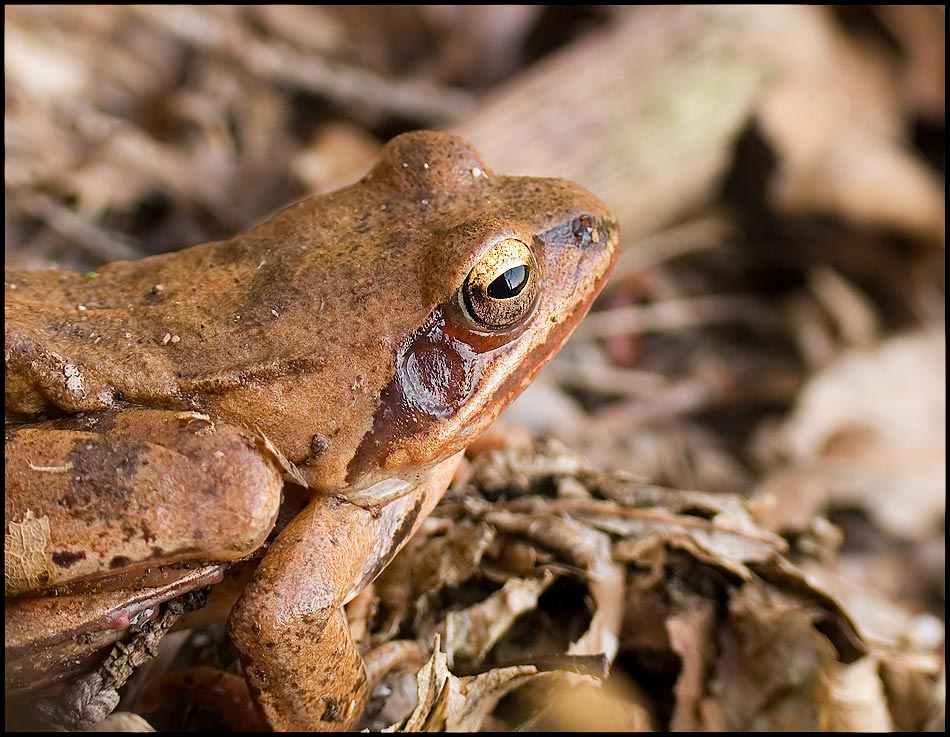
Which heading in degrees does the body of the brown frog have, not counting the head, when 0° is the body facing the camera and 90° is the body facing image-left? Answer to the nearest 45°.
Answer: approximately 270°

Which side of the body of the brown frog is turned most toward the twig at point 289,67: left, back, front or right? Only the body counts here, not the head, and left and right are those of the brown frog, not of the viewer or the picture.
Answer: left
